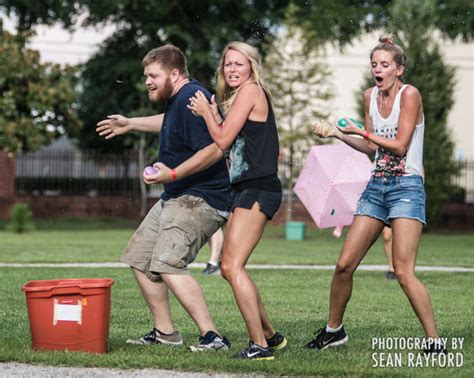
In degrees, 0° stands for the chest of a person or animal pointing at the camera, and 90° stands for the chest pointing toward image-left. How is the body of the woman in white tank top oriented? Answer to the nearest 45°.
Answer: approximately 45°

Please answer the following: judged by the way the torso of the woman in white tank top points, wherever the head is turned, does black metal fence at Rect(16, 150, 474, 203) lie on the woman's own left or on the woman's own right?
on the woman's own right

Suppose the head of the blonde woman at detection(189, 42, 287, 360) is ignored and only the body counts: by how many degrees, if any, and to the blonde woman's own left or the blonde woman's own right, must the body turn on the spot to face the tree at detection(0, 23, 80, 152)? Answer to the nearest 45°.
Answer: approximately 90° to the blonde woman's own right

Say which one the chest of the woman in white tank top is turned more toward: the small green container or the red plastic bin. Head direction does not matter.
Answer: the red plastic bin

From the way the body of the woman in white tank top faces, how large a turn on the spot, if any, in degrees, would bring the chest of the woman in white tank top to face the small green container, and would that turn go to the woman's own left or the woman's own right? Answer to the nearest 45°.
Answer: approximately 135° to the woman's own right

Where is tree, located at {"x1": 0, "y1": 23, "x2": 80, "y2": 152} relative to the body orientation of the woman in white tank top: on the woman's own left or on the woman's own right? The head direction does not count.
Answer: on the woman's own right

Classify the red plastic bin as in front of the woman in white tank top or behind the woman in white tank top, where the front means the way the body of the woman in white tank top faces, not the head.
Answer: in front
